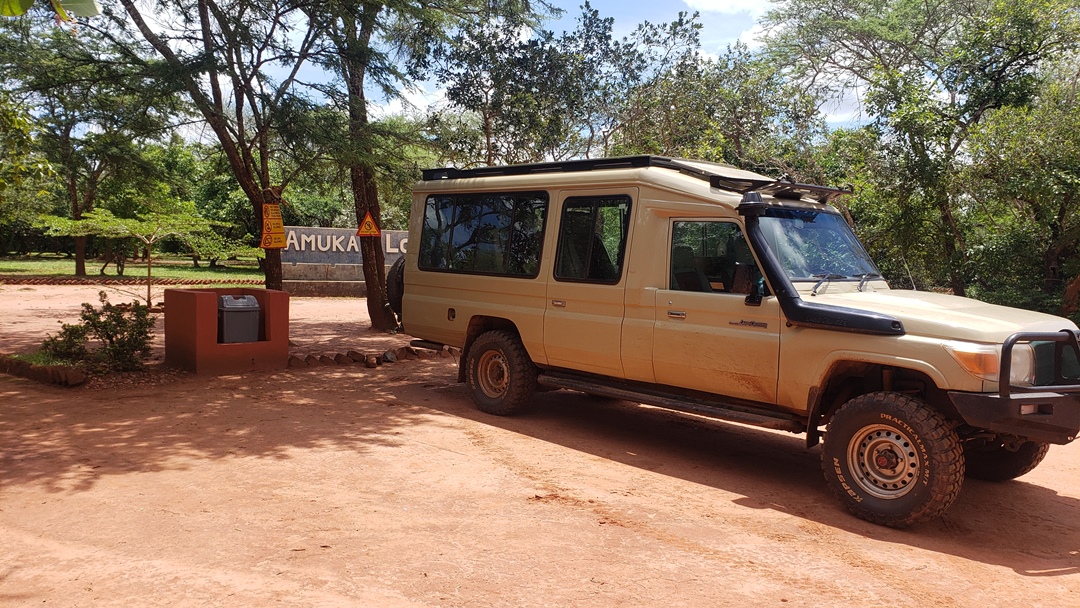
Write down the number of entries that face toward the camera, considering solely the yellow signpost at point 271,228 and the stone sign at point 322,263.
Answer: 2

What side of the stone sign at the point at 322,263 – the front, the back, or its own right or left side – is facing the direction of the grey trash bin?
front

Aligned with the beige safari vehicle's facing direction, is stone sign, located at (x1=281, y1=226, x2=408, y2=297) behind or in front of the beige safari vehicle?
behind

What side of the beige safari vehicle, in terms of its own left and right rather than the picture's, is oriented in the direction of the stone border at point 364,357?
back

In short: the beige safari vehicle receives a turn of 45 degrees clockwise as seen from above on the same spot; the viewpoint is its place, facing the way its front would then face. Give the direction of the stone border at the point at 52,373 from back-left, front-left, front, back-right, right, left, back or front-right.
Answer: right

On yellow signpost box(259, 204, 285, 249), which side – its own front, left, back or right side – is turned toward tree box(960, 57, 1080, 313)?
left

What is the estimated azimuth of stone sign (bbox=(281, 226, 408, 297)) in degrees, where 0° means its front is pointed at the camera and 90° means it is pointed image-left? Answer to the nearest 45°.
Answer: approximately 0°

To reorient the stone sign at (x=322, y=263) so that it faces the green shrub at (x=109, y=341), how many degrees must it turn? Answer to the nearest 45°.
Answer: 0° — it already faces it

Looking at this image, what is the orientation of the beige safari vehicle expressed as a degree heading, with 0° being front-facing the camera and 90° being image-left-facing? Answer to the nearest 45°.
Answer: approximately 315°

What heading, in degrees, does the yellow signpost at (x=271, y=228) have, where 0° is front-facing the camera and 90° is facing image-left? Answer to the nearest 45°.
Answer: approximately 0°

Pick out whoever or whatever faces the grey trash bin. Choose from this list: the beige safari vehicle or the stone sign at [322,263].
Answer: the stone sign
